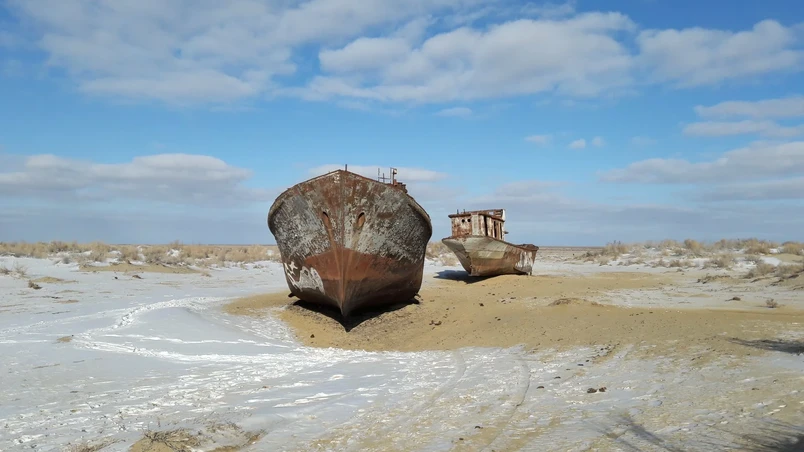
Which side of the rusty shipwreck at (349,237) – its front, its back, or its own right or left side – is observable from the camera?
front

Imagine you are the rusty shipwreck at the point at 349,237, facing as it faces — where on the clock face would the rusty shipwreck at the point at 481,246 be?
the rusty shipwreck at the point at 481,246 is roughly at 7 o'clock from the rusty shipwreck at the point at 349,237.

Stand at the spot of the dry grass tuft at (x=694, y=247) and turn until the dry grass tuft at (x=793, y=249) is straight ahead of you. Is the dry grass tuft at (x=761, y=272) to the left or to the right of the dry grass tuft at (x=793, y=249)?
right

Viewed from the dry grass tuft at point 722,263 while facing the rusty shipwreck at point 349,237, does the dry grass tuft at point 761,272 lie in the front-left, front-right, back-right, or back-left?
front-left

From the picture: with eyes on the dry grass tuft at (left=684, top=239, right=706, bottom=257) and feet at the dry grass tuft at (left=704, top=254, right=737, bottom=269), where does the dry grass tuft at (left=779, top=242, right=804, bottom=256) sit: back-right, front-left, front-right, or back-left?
front-right

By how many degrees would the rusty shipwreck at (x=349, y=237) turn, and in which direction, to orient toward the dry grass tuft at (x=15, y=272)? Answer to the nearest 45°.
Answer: approximately 135° to its right

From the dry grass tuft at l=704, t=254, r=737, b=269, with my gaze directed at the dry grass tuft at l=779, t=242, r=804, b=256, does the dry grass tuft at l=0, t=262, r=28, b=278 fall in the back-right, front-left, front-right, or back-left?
back-left

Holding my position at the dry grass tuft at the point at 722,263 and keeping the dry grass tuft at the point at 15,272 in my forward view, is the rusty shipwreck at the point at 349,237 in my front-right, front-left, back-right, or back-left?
front-left

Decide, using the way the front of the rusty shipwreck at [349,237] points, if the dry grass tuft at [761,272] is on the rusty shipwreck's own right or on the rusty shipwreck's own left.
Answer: on the rusty shipwreck's own left

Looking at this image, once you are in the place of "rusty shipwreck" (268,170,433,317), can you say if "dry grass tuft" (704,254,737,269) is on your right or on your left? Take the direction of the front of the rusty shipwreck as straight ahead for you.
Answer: on your left
